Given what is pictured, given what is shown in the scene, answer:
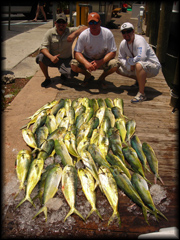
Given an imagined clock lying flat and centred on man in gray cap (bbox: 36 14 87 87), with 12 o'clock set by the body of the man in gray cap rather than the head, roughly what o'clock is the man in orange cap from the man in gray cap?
The man in orange cap is roughly at 10 o'clock from the man in gray cap.

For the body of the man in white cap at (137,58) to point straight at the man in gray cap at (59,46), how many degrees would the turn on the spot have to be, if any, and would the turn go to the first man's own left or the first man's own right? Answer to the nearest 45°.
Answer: approximately 45° to the first man's own right

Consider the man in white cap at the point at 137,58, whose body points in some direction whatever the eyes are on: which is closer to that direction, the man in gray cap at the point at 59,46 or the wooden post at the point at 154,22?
the man in gray cap

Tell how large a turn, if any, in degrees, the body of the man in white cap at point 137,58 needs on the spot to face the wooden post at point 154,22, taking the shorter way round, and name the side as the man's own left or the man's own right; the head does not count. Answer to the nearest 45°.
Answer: approximately 135° to the man's own right

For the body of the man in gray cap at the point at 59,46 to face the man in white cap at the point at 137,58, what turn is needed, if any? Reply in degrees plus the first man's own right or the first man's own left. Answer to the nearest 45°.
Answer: approximately 45° to the first man's own left

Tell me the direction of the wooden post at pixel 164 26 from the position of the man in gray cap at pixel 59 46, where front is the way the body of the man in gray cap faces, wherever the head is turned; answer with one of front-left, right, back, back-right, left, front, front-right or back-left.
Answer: back-left

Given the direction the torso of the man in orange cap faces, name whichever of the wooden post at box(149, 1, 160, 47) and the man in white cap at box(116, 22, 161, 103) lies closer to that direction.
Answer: the man in white cap

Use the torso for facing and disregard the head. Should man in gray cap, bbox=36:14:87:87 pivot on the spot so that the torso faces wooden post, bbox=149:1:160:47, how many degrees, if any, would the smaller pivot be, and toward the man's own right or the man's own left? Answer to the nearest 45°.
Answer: approximately 135° to the man's own left

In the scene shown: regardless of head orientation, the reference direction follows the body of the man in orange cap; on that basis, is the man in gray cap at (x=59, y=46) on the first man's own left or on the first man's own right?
on the first man's own right

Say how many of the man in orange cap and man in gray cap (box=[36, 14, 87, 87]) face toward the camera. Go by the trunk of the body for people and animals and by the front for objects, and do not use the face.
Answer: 2

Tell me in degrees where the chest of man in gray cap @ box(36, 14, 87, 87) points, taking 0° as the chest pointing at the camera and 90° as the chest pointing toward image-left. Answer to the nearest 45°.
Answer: approximately 0°
